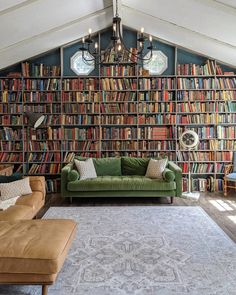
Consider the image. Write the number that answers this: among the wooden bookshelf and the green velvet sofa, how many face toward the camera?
2

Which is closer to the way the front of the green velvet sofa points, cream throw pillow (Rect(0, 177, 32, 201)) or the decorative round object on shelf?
the cream throw pillow

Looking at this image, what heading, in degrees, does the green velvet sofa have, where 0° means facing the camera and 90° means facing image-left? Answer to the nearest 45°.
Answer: approximately 0°

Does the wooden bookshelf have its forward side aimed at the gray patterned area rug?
yes

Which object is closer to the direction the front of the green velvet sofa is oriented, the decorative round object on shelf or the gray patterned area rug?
the gray patterned area rug

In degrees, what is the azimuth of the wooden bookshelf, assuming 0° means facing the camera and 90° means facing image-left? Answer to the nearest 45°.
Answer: approximately 0°

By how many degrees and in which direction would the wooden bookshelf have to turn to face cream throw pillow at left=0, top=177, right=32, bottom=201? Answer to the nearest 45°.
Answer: approximately 45° to its right
